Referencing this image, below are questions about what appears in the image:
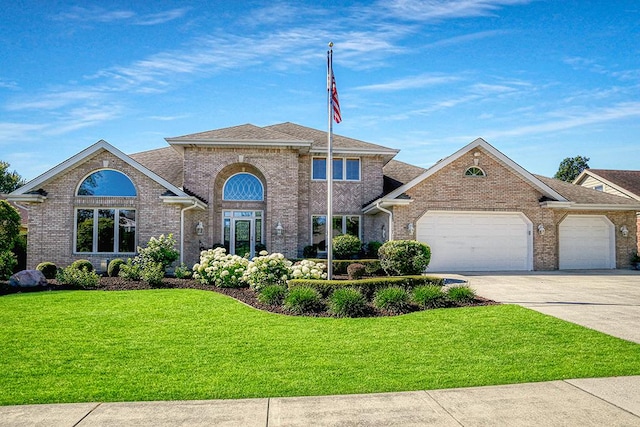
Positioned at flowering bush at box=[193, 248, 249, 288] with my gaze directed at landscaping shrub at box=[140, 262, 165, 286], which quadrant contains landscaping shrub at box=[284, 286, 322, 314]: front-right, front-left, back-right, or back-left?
back-left

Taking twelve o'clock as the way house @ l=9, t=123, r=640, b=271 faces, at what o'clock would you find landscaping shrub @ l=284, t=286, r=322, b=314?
The landscaping shrub is roughly at 12 o'clock from the house.

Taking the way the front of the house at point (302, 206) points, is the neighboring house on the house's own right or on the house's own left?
on the house's own left

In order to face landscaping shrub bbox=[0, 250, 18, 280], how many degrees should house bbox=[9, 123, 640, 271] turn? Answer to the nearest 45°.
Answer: approximately 90° to its right

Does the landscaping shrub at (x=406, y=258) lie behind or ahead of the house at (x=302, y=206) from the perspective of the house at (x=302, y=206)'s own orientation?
ahead

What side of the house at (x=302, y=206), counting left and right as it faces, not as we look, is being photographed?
front

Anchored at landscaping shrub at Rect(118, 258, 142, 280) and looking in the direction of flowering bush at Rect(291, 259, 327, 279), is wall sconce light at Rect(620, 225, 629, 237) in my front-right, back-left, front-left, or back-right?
front-left

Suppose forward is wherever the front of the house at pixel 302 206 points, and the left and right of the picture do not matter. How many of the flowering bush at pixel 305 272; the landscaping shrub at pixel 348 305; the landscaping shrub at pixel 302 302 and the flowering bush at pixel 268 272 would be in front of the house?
4

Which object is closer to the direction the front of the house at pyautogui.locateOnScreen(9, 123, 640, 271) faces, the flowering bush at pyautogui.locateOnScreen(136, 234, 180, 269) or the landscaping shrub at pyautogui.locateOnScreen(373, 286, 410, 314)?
the landscaping shrub

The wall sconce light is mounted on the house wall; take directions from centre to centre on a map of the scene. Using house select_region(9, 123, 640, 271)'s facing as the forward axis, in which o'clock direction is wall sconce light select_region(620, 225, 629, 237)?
The wall sconce light is roughly at 9 o'clock from the house.

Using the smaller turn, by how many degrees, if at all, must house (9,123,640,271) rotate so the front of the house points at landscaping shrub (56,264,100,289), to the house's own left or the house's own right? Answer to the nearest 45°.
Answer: approximately 45° to the house's own right

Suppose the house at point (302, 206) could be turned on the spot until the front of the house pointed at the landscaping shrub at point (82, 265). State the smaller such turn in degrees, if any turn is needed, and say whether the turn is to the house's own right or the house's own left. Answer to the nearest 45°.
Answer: approximately 45° to the house's own right

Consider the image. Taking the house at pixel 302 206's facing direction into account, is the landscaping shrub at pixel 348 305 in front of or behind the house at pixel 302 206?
in front

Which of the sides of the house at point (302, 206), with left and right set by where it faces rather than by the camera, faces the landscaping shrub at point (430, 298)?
front

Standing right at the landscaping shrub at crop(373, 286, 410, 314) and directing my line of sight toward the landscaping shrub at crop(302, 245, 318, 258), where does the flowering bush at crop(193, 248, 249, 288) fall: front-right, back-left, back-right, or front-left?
front-left

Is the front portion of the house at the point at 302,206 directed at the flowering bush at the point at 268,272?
yes
